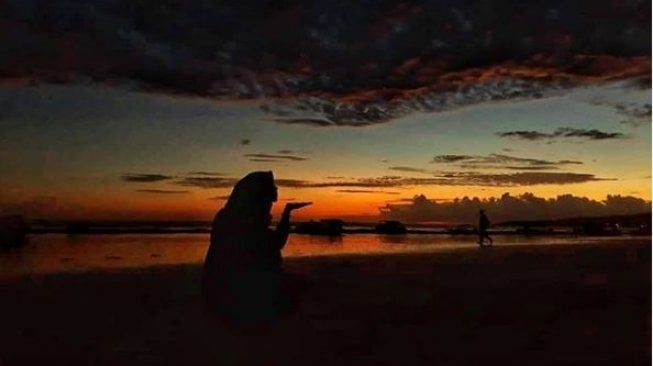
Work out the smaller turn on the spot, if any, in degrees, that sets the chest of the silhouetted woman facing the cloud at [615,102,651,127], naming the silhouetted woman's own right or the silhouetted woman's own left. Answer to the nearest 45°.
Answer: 0° — they already face it

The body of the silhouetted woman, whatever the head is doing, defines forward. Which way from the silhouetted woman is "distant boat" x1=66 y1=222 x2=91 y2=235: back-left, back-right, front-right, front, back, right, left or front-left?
left

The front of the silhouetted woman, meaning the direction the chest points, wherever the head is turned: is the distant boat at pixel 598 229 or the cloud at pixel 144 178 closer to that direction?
the distant boat

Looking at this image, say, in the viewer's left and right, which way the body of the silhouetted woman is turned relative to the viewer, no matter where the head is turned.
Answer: facing to the right of the viewer
